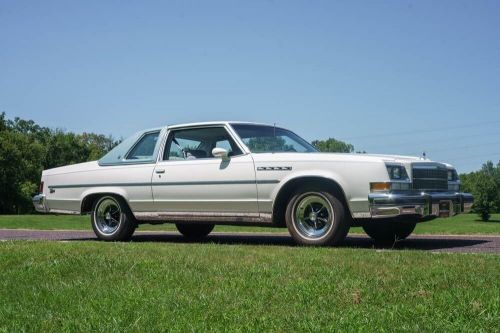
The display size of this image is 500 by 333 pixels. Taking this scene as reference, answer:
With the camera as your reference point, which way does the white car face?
facing the viewer and to the right of the viewer
